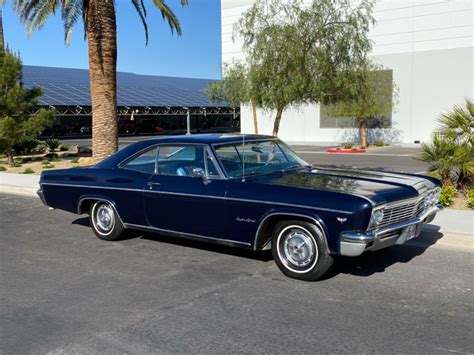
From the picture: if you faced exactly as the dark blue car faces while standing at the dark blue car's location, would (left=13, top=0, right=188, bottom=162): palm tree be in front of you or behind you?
behind

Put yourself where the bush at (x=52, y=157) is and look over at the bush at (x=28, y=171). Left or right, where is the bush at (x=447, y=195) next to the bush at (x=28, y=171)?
left

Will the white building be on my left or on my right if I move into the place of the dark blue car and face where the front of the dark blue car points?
on my left

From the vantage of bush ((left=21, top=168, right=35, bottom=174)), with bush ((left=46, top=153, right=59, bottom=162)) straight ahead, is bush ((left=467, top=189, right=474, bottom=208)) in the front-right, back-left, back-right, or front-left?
back-right

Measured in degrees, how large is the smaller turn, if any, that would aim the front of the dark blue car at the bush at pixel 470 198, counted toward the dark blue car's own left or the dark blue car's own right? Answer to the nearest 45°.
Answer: approximately 90° to the dark blue car's own left

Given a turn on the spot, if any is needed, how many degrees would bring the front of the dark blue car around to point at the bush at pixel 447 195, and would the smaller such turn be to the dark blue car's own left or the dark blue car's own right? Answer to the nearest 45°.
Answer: approximately 90° to the dark blue car's own left

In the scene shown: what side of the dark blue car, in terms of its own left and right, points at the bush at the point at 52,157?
back

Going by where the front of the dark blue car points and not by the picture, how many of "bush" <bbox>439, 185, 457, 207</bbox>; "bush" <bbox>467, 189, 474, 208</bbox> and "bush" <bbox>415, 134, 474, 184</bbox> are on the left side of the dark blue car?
3

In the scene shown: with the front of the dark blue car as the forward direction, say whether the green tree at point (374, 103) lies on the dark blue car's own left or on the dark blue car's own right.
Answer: on the dark blue car's own left

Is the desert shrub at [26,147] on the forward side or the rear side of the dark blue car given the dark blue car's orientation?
on the rear side

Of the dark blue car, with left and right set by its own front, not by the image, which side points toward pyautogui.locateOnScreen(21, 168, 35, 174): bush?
back

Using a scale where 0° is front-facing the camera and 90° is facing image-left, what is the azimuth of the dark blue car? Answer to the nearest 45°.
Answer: approximately 315°
